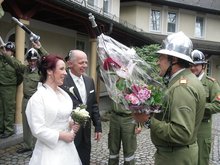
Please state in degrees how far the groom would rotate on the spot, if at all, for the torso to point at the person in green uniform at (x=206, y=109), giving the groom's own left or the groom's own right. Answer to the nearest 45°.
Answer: approximately 45° to the groom's own left

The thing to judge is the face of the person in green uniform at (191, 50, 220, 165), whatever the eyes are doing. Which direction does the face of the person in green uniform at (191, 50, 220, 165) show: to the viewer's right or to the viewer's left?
to the viewer's left

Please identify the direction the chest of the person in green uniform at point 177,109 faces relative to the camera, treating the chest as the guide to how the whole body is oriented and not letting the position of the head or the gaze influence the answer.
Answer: to the viewer's left

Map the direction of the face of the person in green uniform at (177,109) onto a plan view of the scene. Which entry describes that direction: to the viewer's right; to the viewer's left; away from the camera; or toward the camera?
to the viewer's left

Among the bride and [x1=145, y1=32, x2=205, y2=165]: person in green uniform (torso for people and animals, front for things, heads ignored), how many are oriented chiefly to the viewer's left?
1

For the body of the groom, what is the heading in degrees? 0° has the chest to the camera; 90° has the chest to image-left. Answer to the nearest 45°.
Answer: approximately 315°

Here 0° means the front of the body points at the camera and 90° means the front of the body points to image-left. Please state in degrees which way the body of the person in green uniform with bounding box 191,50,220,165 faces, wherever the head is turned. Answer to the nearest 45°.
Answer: approximately 45°

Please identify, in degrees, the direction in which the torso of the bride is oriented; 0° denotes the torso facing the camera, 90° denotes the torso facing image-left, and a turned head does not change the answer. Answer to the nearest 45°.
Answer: approximately 315°
